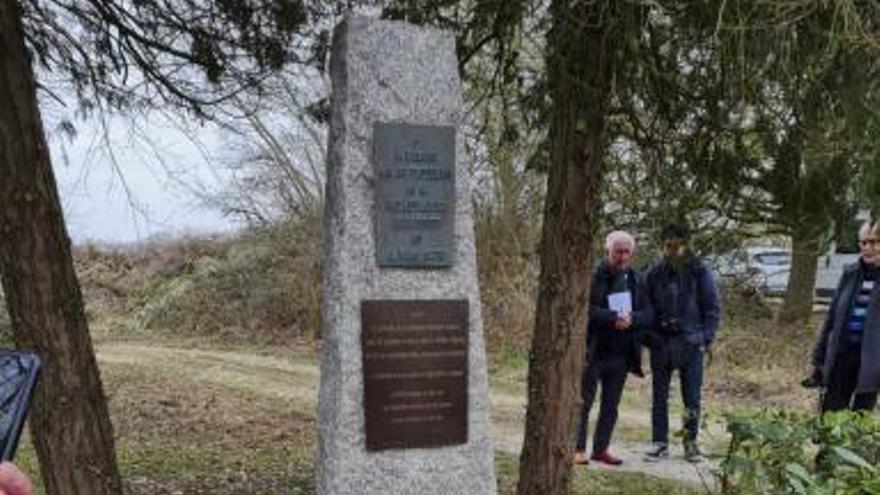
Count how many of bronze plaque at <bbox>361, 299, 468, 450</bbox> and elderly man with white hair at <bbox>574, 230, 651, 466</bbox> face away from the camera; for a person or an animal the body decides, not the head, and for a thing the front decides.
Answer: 0

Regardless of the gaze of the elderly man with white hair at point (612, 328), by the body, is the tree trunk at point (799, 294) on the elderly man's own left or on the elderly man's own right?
on the elderly man's own left

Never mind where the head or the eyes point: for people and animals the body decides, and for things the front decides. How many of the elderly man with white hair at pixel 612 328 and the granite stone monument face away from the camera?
0

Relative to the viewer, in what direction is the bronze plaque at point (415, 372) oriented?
toward the camera

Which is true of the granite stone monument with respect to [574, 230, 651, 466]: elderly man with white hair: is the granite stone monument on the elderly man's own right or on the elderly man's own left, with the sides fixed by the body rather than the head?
on the elderly man's own right

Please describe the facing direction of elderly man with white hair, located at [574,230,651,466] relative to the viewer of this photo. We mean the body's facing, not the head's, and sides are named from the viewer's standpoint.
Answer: facing the viewer and to the right of the viewer

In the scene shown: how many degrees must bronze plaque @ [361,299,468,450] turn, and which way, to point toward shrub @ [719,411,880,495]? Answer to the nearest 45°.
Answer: approximately 45° to its left

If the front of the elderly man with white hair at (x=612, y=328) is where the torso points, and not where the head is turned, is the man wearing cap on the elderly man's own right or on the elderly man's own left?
on the elderly man's own left

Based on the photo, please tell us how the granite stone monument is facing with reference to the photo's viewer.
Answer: facing the viewer
